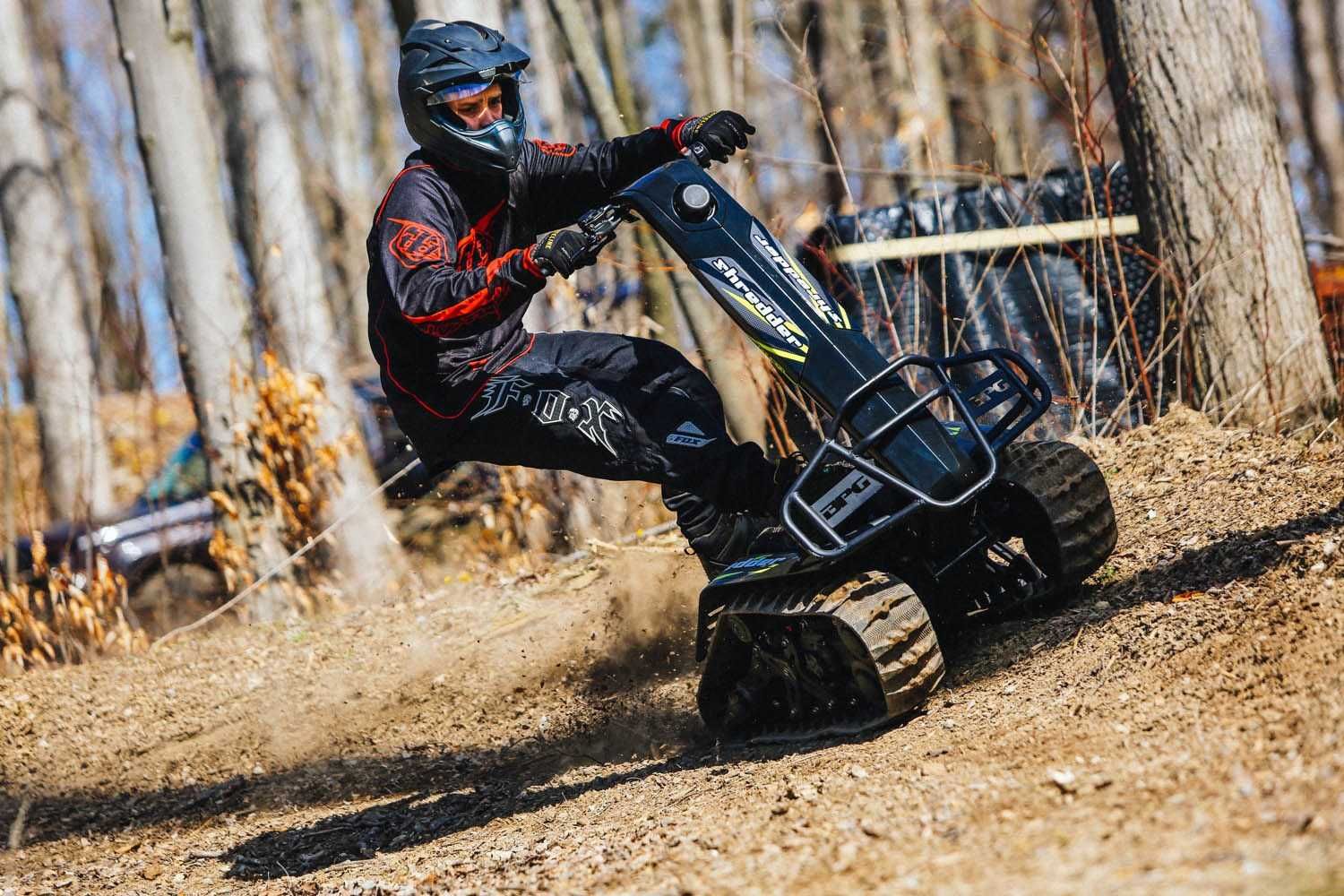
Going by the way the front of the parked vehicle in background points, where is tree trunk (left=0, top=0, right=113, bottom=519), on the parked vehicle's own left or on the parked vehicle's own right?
on the parked vehicle's own right

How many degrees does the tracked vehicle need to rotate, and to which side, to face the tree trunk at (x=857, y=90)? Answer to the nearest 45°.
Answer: approximately 135° to its left

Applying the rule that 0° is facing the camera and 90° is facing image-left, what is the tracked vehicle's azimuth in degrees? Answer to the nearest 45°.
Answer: approximately 315°

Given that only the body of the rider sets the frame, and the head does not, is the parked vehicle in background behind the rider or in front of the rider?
behind

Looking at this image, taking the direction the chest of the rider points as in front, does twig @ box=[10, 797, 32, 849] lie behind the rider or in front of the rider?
behind

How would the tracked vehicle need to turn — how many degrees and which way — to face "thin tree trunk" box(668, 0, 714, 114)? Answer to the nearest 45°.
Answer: approximately 135° to its left
